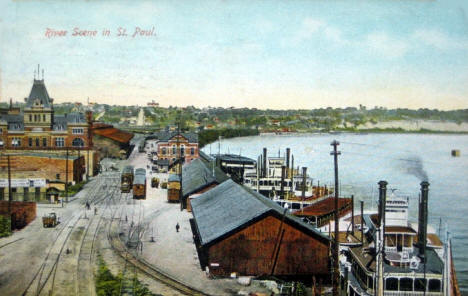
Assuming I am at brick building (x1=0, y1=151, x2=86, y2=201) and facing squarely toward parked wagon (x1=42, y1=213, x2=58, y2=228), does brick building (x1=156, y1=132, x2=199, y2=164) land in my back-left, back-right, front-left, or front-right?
back-left

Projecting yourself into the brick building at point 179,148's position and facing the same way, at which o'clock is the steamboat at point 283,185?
The steamboat is roughly at 11 o'clock from the brick building.

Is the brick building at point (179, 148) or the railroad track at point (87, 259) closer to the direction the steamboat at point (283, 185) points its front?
the railroad track
